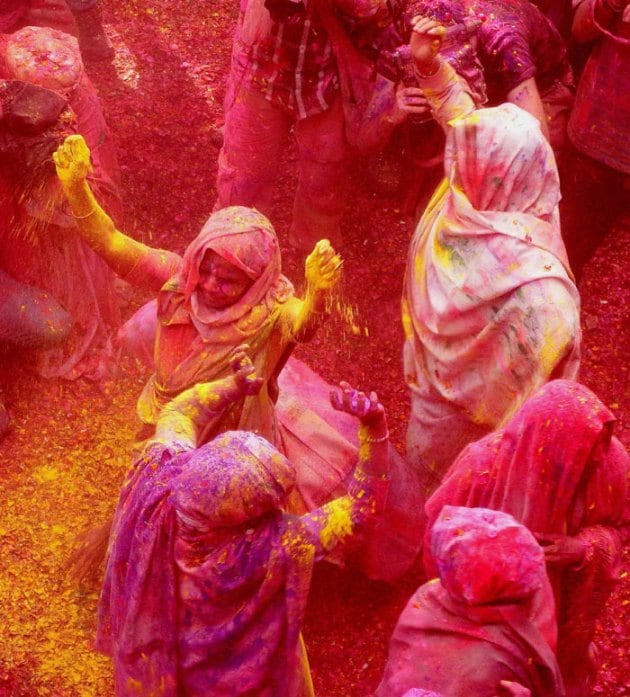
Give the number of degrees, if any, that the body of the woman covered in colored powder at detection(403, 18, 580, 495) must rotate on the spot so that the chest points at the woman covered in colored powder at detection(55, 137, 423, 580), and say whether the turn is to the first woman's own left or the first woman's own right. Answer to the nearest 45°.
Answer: approximately 45° to the first woman's own left

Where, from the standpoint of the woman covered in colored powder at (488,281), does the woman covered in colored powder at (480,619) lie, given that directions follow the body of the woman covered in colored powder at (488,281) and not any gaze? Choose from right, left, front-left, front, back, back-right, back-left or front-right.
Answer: back-left

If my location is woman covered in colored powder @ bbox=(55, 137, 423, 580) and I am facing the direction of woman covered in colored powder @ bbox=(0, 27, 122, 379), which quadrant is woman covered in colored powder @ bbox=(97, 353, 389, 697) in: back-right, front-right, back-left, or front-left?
back-left

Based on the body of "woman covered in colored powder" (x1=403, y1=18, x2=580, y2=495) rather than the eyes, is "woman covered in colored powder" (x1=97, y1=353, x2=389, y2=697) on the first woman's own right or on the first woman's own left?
on the first woman's own left

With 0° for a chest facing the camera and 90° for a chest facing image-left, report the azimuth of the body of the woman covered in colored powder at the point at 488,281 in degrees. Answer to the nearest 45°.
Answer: approximately 135°
